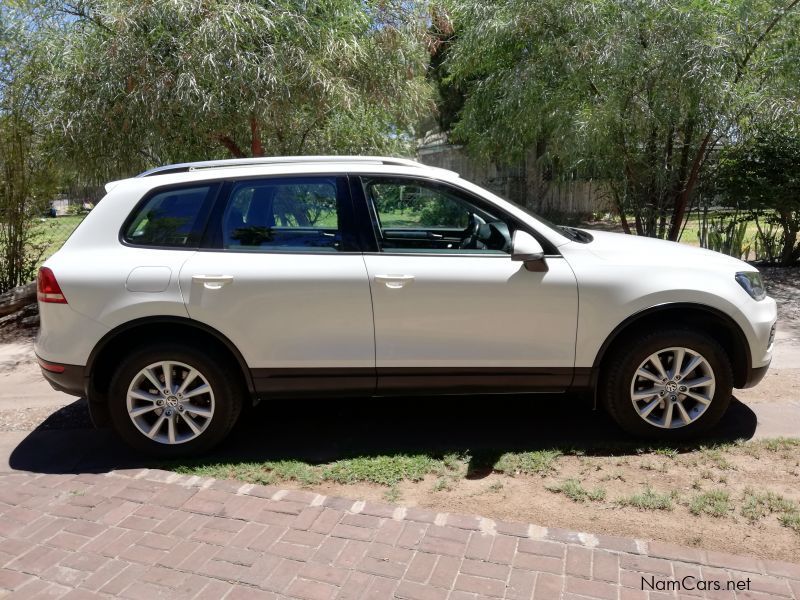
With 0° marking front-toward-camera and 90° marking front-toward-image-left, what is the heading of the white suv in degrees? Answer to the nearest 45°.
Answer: approximately 270°

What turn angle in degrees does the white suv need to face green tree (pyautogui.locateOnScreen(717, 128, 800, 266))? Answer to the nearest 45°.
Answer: approximately 45° to its left

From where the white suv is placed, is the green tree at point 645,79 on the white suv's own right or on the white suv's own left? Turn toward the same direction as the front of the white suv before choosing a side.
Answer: on the white suv's own left

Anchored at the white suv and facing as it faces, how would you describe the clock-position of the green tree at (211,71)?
The green tree is roughly at 8 o'clock from the white suv.

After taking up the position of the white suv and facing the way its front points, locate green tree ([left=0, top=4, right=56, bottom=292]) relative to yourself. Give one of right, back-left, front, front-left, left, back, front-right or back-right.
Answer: back-left
